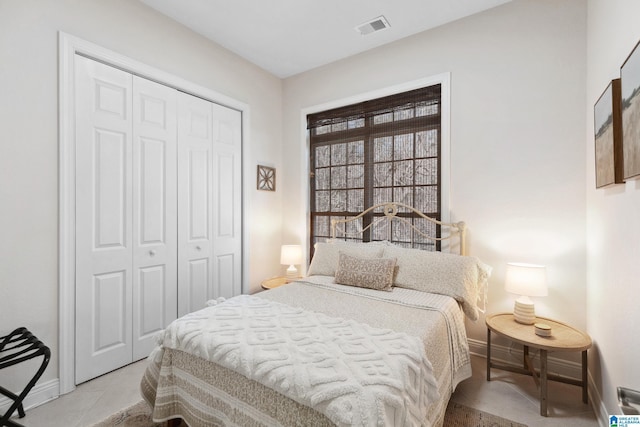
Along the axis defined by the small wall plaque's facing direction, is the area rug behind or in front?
in front

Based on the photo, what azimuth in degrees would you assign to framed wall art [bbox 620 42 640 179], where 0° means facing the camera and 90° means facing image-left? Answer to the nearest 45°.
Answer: approximately 90°

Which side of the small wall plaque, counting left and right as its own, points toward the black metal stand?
right

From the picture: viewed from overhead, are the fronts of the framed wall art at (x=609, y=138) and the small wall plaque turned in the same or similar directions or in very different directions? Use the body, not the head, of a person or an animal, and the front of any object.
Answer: very different directions

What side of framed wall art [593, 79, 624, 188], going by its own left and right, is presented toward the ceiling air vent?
front

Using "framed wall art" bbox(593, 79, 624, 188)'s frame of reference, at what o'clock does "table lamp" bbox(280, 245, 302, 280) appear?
The table lamp is roughly at 12 o'clock from the framed wall art.

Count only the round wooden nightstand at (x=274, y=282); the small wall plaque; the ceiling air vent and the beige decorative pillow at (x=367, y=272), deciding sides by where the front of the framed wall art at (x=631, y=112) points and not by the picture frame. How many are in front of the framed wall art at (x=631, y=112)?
4

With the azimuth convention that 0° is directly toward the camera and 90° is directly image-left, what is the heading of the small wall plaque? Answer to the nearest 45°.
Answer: approximately 315°

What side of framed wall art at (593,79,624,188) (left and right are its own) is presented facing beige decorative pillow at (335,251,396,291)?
front

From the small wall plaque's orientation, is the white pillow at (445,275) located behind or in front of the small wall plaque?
in front
